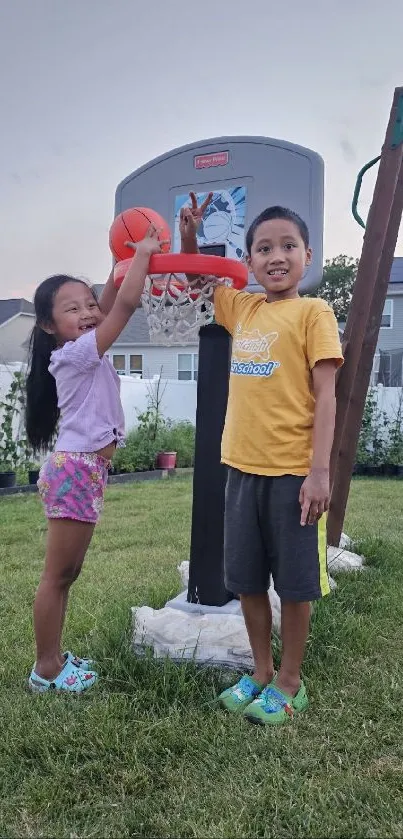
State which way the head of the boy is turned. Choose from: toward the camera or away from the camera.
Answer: toward the camera

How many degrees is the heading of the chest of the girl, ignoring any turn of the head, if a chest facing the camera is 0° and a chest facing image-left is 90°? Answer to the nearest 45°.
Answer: approximately 270°

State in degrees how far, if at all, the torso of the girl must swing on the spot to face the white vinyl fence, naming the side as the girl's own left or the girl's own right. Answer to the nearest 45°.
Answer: approximately 90° to the girl's own left

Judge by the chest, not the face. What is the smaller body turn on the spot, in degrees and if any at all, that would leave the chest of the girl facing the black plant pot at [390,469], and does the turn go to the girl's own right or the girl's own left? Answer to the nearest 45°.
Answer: approximately 45° to the girl's own left

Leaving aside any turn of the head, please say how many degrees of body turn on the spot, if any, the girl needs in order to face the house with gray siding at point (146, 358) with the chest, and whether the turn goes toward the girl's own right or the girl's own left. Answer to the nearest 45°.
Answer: approximately 90° to the girl's own left

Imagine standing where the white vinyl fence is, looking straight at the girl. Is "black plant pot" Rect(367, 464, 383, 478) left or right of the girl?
left

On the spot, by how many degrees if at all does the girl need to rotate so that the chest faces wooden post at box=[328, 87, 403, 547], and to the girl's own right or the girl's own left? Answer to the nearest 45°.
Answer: approximately 45° to the girl's own left
